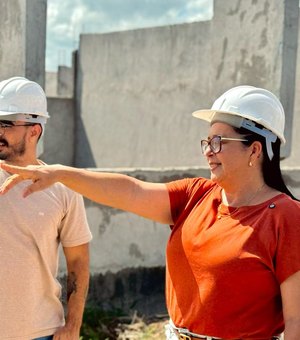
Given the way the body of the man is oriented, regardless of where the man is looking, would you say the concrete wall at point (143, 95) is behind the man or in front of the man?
behind

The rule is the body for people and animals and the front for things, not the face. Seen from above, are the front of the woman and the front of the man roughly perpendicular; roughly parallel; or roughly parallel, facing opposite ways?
roughly parallel

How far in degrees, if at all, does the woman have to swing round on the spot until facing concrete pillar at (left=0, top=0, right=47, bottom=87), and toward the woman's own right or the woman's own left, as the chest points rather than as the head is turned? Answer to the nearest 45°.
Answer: approximately 90° to the woman's own right

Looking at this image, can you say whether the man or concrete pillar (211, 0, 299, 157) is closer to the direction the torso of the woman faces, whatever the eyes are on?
the man

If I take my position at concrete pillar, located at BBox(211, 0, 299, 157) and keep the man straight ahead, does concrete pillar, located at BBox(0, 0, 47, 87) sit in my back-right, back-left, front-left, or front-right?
front-right

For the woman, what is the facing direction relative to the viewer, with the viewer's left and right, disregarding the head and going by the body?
facing the viewer and to the left of the viewer

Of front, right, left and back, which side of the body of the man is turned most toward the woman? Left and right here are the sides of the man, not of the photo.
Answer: left

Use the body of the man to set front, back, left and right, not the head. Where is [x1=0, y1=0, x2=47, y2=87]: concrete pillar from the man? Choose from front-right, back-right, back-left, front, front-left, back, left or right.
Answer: back-right

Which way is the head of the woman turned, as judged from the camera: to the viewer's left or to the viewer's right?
to the viewer's left

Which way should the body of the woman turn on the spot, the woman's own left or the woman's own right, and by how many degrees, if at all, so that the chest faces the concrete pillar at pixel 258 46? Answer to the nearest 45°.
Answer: approximately 135° to the woman's own right
